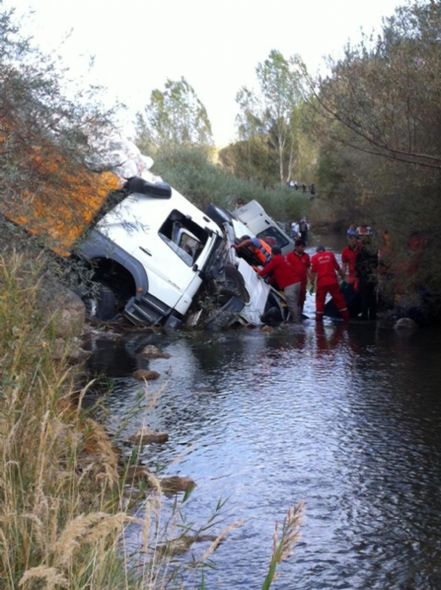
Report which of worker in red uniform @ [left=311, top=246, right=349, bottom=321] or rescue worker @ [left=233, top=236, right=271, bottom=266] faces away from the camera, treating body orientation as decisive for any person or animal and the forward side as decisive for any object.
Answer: the worker in red uniform

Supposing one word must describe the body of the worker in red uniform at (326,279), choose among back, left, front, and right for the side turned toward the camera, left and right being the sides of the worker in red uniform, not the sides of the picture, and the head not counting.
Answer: back

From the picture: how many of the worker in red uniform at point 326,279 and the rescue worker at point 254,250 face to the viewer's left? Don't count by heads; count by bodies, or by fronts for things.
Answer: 1

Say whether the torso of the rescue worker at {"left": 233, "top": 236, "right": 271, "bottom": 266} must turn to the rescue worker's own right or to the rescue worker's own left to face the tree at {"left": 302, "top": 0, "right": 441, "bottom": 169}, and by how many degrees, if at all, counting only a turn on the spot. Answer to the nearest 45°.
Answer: approximately 135° to the rescue worker's own left

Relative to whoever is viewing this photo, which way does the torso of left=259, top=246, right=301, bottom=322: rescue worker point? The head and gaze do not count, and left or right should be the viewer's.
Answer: facing away from the viewer and to the left of the viewer

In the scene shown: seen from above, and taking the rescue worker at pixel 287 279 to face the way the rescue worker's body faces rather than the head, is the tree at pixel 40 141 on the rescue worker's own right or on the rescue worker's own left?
on the rescue worker's own left
